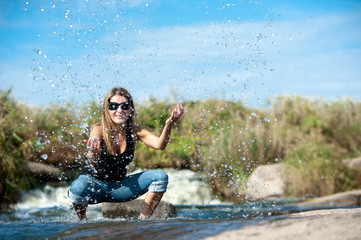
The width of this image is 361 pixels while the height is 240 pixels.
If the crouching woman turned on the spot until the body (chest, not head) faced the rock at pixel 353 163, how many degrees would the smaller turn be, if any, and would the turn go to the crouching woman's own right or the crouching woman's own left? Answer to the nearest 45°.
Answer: approximately 135° to the crouching woman's own left

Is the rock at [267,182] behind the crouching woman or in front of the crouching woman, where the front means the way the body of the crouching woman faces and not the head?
behind

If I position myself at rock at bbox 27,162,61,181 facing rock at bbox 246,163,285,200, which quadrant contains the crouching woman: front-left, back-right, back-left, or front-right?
front-right

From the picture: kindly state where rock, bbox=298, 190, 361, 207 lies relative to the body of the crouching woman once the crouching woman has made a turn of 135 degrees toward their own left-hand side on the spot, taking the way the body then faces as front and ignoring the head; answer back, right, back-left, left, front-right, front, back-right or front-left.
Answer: front

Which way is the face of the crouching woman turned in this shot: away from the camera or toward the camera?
toward the camera

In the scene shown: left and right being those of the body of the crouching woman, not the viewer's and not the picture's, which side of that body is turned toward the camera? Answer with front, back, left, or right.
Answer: front

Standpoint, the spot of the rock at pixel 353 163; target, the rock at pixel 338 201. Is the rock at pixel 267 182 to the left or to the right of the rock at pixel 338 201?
right

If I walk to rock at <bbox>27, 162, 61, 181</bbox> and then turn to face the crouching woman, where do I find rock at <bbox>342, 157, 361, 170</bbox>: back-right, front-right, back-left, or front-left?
front-left

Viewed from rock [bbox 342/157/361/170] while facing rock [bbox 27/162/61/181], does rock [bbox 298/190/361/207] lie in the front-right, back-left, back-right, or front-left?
front-left

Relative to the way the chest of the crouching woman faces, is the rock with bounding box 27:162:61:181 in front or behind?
behind
